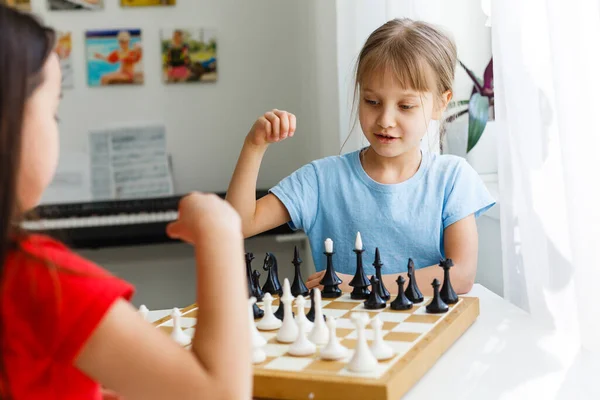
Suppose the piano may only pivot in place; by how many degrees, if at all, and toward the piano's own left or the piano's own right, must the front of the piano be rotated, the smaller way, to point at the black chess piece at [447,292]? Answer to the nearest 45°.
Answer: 0° — it already faces it

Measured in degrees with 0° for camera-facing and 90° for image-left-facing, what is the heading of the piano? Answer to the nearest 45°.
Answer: approximately 0°

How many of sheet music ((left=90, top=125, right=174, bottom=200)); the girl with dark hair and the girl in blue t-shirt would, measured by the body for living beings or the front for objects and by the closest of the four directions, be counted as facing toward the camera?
2

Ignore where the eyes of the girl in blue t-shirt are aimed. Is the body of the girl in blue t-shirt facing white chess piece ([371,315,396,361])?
yes

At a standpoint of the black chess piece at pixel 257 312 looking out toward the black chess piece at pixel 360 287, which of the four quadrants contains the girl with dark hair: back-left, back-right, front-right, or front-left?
back-right

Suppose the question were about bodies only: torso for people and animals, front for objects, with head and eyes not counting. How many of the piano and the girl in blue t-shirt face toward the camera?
2

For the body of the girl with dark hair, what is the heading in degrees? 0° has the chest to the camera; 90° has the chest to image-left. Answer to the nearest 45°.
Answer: approximately 225°

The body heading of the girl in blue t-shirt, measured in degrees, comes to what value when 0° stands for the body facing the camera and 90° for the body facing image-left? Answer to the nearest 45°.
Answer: approximately 0°

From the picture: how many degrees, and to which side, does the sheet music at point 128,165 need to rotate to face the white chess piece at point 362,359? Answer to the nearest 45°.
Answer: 0° — it already faces it
